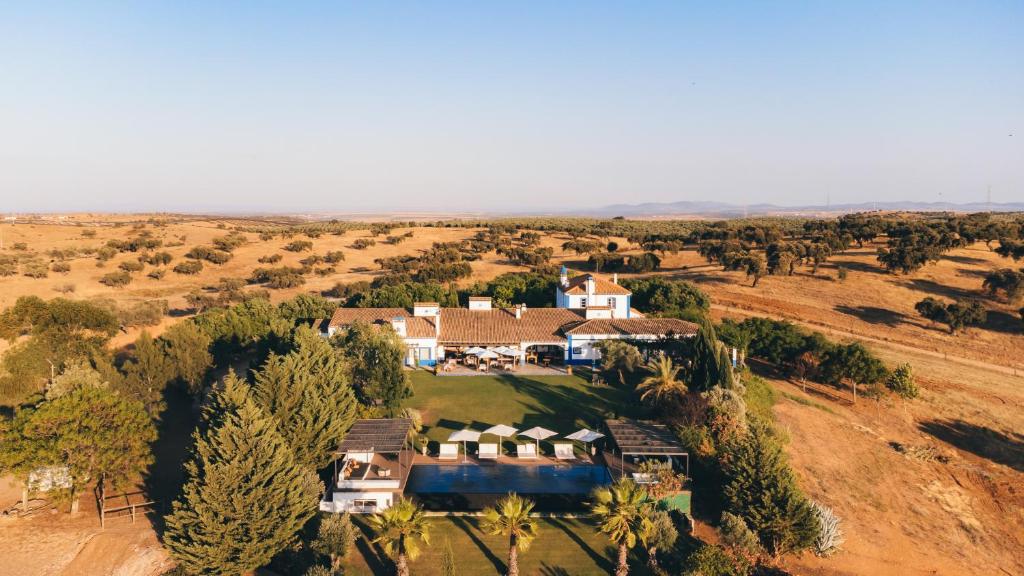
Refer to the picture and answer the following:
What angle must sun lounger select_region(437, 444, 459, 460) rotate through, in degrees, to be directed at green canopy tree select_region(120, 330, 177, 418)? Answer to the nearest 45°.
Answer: approximately 135° to its right

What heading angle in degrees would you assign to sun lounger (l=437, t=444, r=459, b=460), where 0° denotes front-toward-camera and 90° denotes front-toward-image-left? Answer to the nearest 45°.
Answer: approximately 0°

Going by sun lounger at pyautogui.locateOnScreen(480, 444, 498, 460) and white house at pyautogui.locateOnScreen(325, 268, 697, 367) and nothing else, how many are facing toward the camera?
2

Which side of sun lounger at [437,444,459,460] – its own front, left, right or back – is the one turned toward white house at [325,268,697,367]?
back

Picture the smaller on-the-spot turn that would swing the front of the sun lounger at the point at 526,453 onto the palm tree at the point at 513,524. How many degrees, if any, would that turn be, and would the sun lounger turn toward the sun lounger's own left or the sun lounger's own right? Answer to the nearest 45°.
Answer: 0° — it already faces it

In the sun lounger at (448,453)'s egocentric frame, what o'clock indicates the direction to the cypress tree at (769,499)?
The cypress tree is roughly at 10 o'clock from the sun lounger.

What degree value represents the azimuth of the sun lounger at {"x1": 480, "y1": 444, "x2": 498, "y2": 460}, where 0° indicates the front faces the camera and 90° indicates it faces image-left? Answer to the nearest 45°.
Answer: approximately 0°

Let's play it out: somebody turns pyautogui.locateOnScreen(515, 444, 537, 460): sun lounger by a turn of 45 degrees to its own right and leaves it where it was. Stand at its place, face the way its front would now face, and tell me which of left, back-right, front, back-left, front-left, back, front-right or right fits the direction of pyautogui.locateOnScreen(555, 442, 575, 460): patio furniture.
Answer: back-left

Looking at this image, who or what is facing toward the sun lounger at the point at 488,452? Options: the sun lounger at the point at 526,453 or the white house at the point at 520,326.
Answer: the white house
